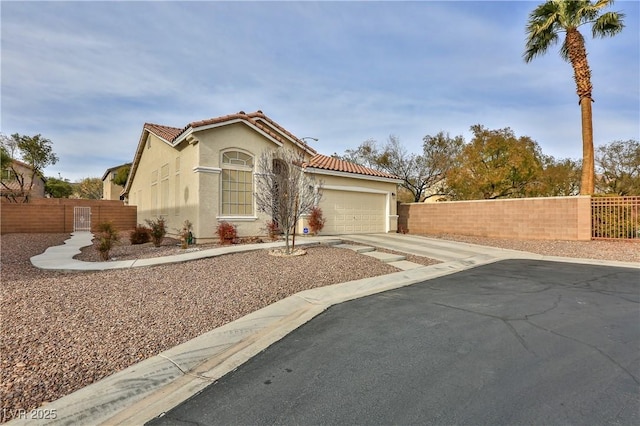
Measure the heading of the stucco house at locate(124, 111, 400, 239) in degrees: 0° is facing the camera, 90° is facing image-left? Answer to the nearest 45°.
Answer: approximately 315°

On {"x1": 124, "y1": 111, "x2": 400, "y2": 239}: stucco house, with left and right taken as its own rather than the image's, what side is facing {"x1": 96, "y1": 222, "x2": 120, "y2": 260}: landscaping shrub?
right

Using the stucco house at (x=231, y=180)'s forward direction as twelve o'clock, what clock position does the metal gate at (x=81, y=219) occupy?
The metal gate is roughly at 6 o'clock from the stucco house.

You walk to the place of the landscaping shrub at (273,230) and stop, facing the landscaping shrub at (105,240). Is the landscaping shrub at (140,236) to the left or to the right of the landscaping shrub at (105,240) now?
right

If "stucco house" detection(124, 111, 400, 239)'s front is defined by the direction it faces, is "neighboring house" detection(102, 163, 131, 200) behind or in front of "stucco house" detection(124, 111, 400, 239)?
behind

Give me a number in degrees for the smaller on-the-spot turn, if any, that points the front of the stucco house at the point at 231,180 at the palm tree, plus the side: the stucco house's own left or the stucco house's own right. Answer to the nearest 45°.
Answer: approximately 45° to the stucco house's own left
